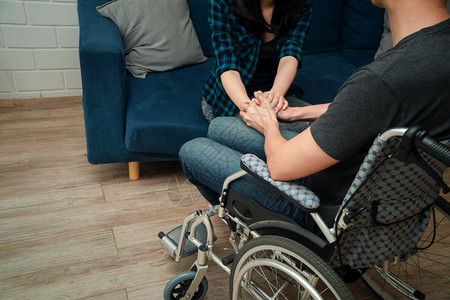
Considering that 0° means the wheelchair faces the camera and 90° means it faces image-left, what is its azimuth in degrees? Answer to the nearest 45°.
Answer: approximately 135°

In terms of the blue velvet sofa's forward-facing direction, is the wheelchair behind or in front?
in front

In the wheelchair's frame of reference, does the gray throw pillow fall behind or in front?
in front

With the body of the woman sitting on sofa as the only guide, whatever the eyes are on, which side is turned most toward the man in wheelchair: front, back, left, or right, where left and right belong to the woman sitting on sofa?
front

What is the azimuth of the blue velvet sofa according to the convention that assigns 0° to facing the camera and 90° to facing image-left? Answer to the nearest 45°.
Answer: approximately 0°

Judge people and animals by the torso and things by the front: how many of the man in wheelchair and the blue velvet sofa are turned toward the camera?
1

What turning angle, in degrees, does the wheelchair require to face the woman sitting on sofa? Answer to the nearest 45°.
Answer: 0° — it already faces them

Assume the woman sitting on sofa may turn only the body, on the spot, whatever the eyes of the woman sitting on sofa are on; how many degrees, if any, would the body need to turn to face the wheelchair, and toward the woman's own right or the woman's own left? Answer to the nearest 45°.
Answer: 0° — they already face it

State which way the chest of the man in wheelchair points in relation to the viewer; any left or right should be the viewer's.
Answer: facing away from the viewer and to the left of the viewer

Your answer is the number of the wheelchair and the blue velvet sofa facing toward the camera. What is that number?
1

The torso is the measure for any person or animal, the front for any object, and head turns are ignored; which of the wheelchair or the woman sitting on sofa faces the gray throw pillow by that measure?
the wheelchair

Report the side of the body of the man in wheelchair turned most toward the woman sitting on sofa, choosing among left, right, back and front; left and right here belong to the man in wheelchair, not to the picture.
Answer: front

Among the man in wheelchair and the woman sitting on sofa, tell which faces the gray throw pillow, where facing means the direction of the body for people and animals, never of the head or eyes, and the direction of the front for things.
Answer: the man in wheelchair
